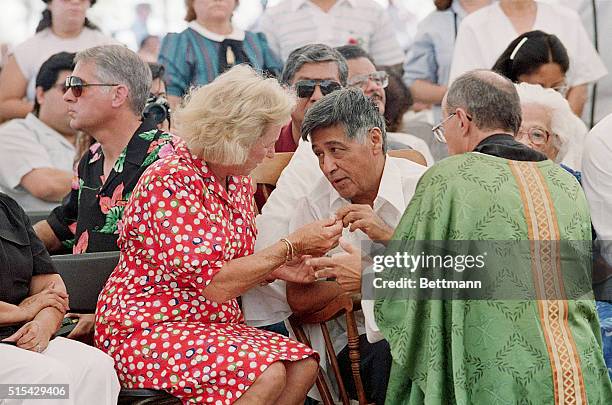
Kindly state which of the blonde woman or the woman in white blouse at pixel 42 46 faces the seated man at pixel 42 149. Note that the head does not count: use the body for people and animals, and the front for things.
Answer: the woman in white blouse

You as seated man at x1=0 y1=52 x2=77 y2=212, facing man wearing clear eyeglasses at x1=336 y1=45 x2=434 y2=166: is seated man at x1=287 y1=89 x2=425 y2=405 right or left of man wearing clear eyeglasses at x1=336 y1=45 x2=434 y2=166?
right

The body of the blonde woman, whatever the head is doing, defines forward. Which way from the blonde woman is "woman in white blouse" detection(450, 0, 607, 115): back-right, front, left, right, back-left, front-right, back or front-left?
front-left

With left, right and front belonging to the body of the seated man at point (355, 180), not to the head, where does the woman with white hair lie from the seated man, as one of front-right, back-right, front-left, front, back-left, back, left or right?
back

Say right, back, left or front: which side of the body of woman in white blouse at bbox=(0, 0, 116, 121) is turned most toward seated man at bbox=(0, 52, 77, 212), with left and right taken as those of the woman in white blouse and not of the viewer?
front

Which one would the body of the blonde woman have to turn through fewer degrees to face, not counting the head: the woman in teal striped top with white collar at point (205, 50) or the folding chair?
the woman in teal striped top with white collar

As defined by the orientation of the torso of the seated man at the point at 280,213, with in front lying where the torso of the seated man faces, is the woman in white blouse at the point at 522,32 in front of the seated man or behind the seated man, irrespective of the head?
behind

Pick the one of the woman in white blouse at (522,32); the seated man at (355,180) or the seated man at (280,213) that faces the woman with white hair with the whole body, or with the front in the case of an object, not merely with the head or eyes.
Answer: the woman in white blouse

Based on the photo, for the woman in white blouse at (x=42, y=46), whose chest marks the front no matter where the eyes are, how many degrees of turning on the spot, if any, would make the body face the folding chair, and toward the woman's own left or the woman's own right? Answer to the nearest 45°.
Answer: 0° — they already face it
